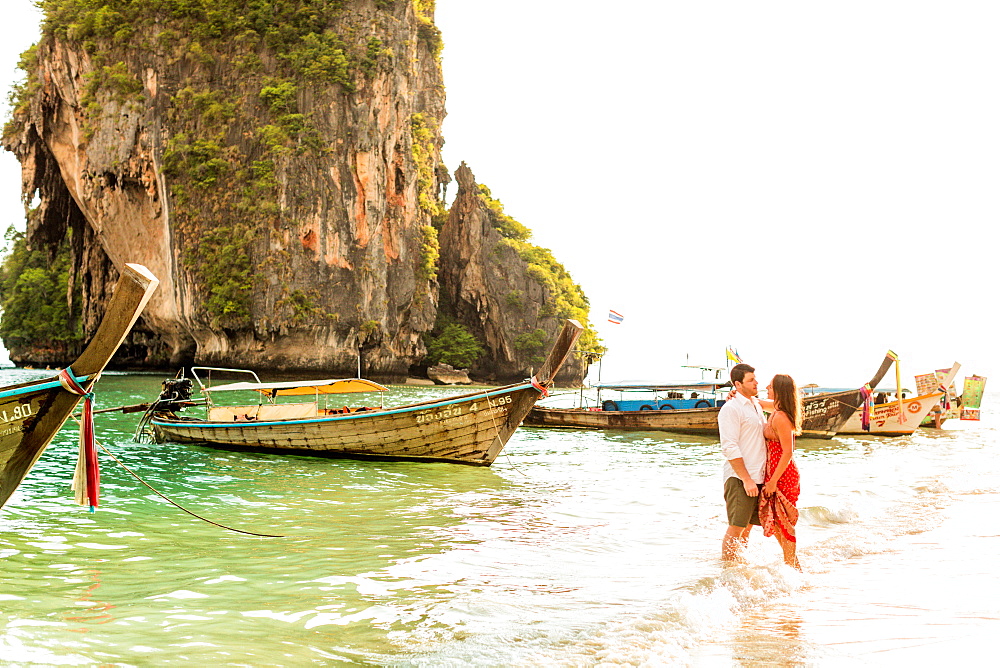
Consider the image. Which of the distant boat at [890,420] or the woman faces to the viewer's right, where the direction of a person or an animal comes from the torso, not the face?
the distant boat

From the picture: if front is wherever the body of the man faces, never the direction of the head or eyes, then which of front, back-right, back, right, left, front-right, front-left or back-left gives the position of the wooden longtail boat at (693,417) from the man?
left

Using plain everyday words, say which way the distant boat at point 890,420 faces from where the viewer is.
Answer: facing to the right of the viewer

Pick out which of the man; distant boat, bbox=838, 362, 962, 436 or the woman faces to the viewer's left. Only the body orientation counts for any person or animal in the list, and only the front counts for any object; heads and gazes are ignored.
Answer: the woman

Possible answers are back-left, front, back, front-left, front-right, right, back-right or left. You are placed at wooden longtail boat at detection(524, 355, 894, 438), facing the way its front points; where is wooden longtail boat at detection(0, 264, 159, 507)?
right

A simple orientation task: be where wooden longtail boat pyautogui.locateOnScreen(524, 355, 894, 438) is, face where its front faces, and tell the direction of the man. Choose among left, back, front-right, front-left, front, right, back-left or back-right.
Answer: right

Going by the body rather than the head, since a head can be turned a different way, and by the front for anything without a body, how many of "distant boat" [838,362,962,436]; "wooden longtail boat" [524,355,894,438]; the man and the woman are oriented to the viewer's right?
3

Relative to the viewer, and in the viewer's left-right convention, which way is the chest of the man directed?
facing to the right of the viewer

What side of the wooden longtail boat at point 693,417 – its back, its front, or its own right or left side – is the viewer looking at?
right

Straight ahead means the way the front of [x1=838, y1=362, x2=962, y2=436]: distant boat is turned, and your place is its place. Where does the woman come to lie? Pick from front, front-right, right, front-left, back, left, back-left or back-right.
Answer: right

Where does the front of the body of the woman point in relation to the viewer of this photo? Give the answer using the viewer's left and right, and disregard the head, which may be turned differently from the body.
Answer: facing to the left of the viewer

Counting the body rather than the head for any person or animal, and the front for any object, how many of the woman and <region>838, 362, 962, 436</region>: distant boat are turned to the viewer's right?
1

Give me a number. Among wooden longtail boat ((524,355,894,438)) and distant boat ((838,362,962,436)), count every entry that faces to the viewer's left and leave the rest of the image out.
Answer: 0

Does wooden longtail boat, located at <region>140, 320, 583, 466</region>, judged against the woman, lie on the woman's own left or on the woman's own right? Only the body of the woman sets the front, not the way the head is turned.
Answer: on the woman's own right
